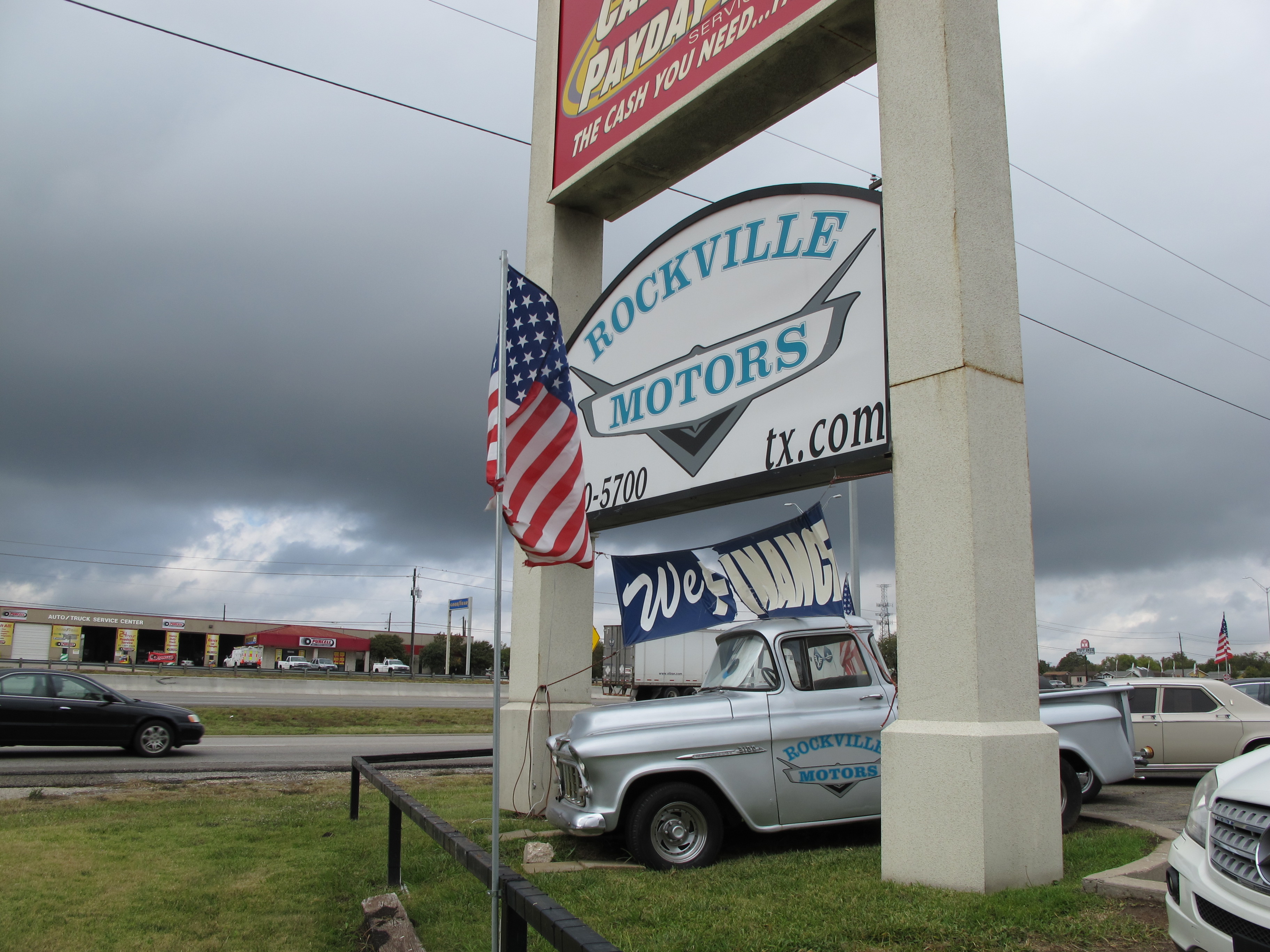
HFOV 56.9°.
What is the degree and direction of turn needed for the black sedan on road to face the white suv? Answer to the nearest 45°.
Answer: approximately 90° to its right

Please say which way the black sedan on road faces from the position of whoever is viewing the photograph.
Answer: facing to the right of the viewer

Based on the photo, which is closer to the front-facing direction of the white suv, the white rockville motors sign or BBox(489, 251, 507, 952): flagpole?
the flagpole

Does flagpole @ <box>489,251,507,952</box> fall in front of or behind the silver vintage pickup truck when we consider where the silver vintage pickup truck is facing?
in front

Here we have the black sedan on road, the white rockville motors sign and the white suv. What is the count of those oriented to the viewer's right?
1

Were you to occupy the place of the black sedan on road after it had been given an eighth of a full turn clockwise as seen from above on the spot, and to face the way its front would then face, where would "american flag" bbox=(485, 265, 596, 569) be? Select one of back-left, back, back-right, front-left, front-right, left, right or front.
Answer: front-right
